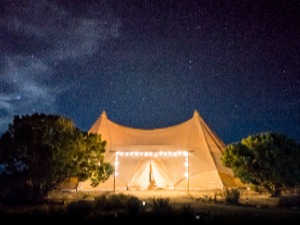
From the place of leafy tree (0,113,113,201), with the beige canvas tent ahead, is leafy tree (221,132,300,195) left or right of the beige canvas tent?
right

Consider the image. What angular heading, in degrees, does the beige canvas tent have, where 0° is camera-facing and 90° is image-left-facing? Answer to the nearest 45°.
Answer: approximately 0°

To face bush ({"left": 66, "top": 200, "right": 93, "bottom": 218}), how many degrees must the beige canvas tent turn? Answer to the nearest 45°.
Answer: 0° — it already faces it

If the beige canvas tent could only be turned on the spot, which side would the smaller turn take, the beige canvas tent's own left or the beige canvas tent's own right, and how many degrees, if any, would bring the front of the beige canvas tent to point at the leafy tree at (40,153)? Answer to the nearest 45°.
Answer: approximately 45° to the beige canvas tent's own right

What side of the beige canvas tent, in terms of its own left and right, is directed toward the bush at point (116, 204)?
front
